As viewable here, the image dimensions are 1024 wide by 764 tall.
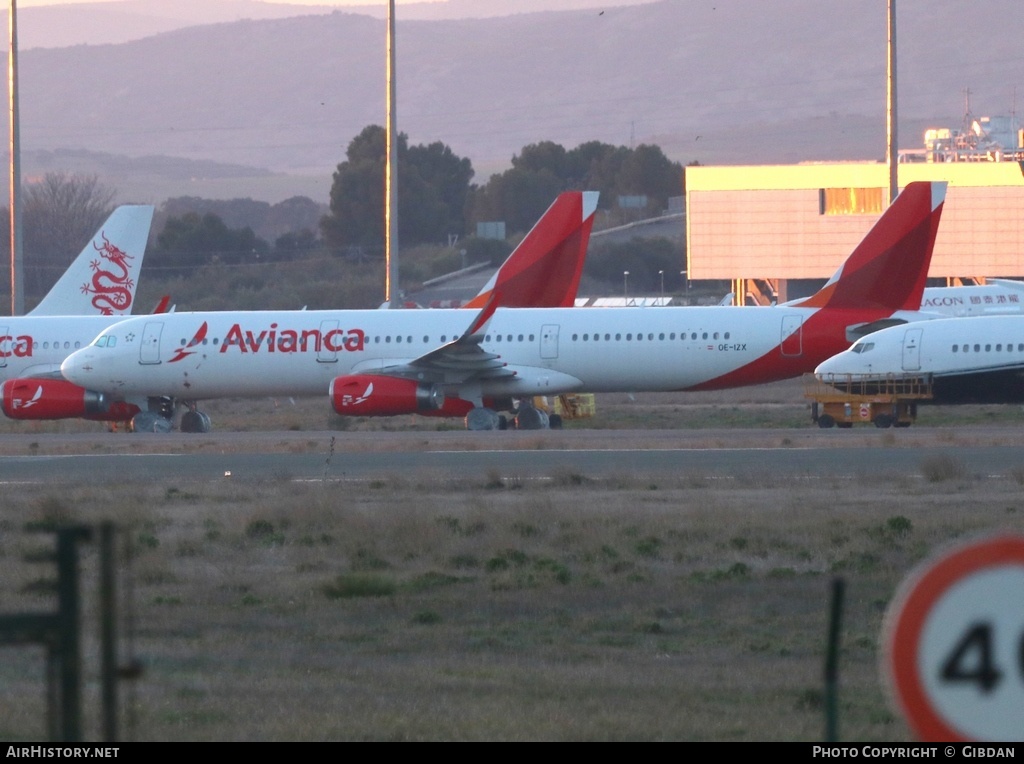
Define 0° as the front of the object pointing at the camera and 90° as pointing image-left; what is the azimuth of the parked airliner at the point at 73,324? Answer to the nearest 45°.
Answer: approximately 90°

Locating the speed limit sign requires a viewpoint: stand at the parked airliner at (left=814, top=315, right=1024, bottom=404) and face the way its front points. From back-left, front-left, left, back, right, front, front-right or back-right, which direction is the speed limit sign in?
left

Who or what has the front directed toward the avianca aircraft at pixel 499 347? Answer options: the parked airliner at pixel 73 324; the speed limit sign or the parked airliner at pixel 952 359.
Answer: the parked airliner at pixel 952 359

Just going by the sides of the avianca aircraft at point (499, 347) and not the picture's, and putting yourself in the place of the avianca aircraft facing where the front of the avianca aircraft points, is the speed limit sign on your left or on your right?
on your left

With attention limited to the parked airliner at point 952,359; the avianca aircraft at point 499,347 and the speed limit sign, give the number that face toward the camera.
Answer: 1

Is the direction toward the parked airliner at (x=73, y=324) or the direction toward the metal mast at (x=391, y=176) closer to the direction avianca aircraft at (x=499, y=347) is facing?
the parked airliner

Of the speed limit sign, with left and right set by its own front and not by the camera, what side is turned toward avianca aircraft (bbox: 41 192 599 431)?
back

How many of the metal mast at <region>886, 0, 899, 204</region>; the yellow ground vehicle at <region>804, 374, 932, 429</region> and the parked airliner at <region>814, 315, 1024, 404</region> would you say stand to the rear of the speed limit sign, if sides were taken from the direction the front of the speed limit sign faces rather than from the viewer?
3

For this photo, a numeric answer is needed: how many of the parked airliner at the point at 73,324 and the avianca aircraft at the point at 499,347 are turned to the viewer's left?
2

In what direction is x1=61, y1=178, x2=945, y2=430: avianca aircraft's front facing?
to the viewer's left

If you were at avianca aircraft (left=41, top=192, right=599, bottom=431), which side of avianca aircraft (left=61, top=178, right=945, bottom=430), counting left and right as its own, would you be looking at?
right

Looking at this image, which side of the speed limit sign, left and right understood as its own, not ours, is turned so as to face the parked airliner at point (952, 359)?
back

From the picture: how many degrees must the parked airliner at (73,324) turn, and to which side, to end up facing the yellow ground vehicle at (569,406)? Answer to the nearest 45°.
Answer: approximately 180°

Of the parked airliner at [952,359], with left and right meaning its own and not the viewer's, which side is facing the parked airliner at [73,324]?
front

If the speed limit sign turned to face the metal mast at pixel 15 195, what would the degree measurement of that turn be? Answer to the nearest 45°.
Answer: approximately 135° to its right

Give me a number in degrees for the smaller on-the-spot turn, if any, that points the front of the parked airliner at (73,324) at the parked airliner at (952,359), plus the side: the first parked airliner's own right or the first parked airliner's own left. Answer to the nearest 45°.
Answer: approximately 135° to the first parked airliner's own left

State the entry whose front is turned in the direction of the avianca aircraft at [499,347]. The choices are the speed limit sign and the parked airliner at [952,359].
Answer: the parked airliner

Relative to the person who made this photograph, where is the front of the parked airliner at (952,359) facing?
facing to the left of the viewer

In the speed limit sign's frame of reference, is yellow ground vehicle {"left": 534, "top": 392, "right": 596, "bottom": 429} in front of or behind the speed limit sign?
behind
